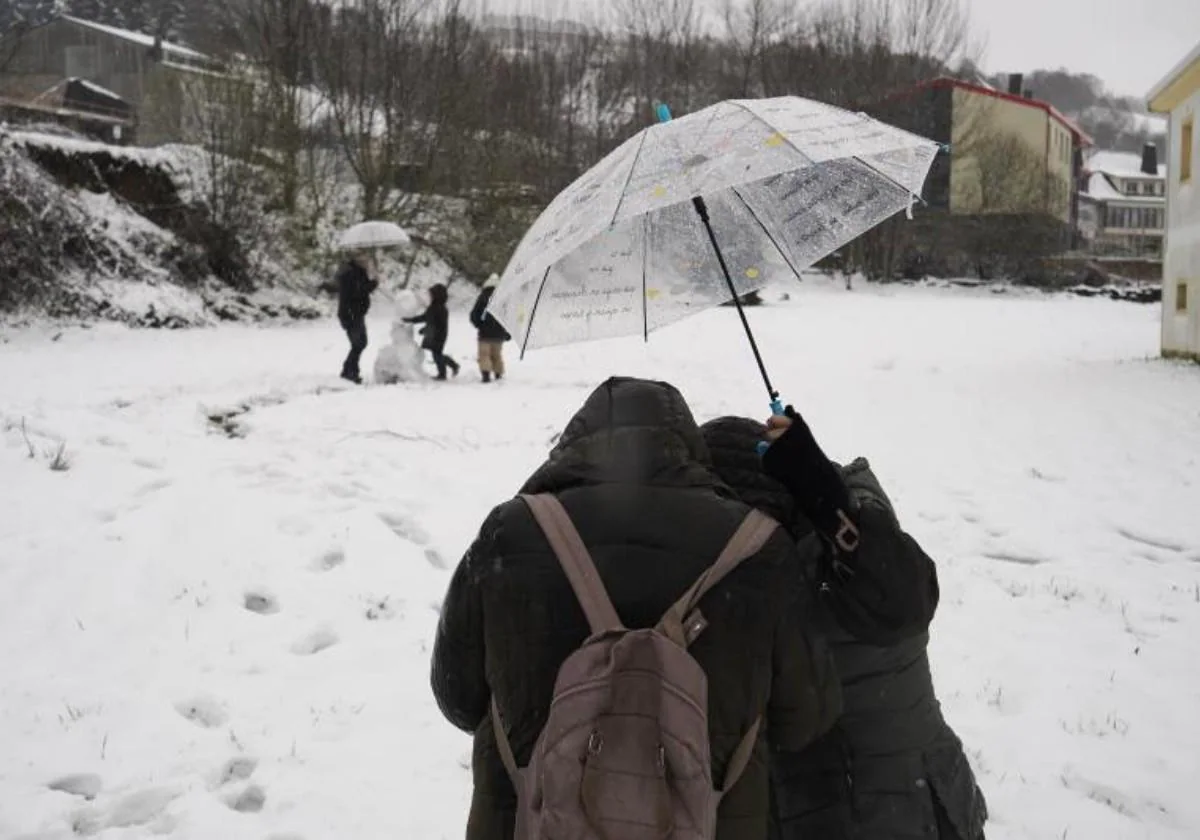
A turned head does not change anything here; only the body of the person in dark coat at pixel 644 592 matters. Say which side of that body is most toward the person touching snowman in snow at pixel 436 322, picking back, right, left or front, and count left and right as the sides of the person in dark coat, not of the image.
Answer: front

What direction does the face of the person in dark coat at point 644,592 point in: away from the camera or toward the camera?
away from the camera

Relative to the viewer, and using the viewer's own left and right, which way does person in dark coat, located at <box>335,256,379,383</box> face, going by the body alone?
facing to the right of the viewer

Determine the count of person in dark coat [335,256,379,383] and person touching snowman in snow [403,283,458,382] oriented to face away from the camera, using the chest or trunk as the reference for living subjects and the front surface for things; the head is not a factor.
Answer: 0

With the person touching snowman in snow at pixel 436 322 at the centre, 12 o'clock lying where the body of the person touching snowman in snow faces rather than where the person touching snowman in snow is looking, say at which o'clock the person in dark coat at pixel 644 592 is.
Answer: The person in dark coat is roughly at 9 o'clock from the person touching snowman in snow.

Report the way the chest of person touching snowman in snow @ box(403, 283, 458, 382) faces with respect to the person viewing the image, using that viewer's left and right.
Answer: facing to the left of the viewer

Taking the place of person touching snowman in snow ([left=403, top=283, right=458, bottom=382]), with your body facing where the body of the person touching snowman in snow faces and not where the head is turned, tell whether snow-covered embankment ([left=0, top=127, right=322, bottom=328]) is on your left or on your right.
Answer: on your right

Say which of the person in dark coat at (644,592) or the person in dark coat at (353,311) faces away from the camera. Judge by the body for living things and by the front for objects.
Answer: the person in dark coat at (644,592)

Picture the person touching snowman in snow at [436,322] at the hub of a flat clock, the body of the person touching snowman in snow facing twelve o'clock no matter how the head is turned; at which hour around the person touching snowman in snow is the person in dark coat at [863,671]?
The person in dark coat is roughly at 9 o'clock from the person touching snowman in snow.

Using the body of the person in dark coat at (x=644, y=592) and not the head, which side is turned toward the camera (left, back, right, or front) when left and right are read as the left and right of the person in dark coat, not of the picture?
back
